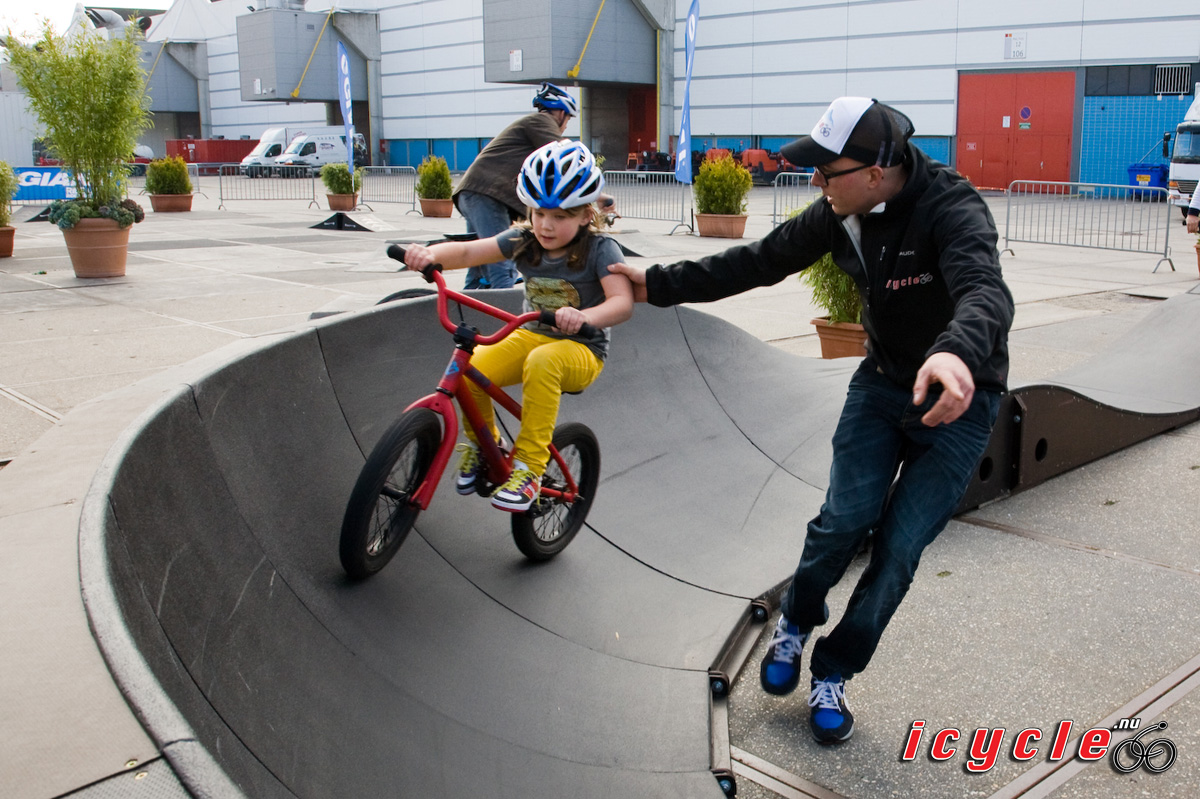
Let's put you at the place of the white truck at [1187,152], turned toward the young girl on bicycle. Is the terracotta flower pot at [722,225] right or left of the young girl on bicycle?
right

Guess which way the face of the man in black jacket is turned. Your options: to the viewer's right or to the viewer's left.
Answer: to the viewer's left

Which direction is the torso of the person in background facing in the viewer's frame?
to the viewer's right

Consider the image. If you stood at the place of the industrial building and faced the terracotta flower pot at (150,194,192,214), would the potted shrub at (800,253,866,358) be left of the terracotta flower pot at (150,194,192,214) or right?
left

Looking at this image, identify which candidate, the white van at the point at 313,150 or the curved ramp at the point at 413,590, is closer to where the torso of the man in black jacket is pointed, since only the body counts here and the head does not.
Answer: the curved ramp
